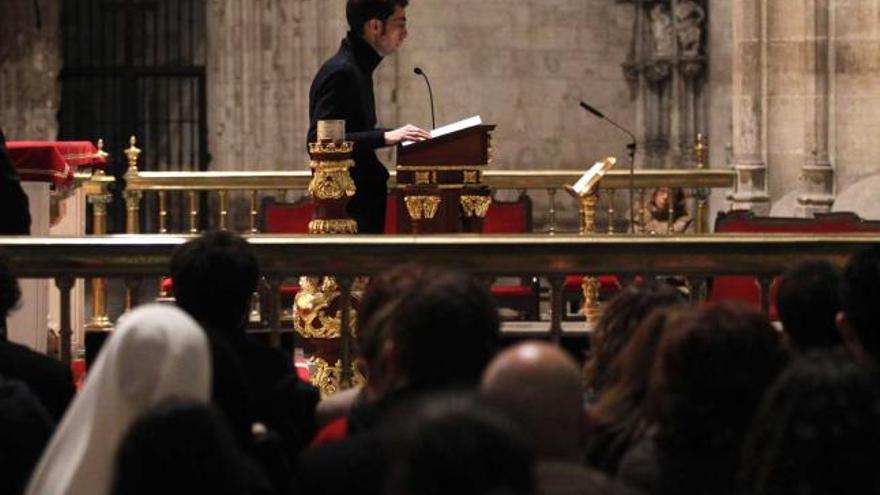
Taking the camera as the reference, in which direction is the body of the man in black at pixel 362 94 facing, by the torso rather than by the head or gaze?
to the viewer's right

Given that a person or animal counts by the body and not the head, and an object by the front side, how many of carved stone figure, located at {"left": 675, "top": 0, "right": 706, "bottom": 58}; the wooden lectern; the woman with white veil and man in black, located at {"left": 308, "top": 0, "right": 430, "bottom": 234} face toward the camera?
1

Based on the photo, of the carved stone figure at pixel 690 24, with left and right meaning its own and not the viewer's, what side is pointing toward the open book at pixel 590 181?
front

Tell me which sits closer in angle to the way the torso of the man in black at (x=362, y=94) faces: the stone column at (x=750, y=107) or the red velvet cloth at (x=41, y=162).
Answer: the stone column

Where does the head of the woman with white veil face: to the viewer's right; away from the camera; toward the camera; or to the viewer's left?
away from the camera

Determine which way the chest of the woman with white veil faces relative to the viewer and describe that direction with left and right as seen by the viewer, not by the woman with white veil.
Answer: facing away from the viewer and to the right of the viewer

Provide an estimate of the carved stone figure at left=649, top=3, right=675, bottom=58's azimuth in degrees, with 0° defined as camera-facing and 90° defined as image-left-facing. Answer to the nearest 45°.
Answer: approximately 45°

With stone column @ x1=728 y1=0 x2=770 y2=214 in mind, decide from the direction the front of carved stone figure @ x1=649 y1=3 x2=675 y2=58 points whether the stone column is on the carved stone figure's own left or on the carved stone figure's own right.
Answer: on the carved stone figure's own left

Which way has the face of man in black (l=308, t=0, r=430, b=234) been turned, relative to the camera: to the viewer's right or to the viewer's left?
to the viewer's right
